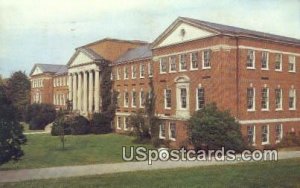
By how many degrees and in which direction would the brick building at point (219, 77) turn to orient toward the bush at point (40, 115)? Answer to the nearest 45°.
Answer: approximately 90° to its right

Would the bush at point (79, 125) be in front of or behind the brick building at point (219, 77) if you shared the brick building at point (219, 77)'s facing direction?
in front

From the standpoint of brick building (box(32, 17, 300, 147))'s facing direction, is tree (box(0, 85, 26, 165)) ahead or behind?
ahead

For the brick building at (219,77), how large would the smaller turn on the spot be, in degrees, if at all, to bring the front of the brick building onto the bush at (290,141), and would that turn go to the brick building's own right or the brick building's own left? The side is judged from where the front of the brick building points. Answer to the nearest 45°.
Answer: approximately 90° to the brick building's own left

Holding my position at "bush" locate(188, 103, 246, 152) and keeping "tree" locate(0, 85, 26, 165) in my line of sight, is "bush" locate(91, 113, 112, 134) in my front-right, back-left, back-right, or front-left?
front-right
